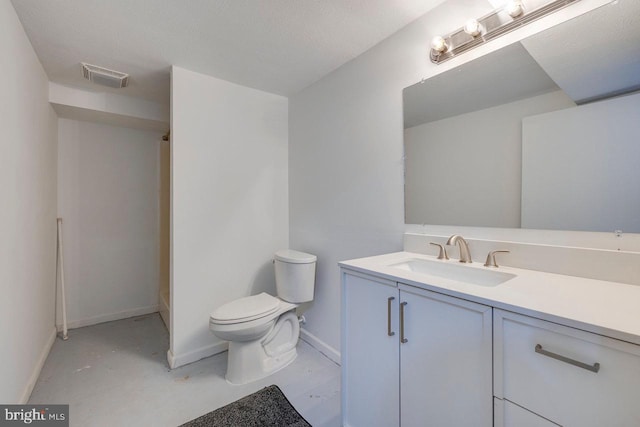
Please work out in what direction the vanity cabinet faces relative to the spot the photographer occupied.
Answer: facing the viewer and to the left of the viewer

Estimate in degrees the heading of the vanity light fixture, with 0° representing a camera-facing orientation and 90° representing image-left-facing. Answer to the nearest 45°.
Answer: approximately 45°

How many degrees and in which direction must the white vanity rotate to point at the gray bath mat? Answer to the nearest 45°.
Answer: approximately 45° to its right

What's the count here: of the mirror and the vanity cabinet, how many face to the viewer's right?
0

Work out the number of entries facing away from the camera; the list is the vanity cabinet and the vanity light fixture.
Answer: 0

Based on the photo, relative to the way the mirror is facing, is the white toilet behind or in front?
in front

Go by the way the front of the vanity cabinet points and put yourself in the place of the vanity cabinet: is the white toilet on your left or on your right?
on your right

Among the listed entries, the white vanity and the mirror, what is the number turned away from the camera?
0
